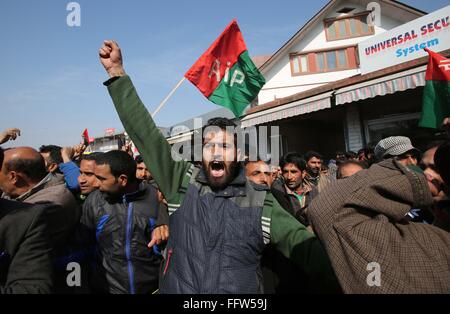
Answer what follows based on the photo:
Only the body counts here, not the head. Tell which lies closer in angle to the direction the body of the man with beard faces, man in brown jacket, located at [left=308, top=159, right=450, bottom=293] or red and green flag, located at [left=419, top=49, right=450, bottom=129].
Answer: the man in brown jacket

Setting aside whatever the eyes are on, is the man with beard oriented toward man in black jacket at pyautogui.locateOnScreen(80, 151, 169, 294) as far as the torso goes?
no

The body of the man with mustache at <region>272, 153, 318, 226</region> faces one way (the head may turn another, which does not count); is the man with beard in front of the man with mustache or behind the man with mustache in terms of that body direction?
in front

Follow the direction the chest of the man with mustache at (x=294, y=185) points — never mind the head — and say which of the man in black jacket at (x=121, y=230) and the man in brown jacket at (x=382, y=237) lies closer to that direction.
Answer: the man in brown jacket

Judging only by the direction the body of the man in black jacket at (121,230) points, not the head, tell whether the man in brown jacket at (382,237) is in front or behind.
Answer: in front

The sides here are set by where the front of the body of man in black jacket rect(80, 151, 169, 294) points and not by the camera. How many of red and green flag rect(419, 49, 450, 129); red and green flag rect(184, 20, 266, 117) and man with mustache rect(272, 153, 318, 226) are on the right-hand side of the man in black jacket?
0

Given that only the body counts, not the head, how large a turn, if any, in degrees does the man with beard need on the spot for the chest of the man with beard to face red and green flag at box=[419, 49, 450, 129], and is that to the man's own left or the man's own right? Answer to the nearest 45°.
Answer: approximately 135° to the man's own left

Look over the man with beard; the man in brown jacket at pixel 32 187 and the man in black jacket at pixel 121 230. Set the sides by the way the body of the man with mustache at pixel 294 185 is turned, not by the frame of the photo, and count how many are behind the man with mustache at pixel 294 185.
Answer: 0

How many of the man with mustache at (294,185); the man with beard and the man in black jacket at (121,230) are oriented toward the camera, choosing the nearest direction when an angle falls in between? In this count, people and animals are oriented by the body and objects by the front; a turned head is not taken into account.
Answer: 3

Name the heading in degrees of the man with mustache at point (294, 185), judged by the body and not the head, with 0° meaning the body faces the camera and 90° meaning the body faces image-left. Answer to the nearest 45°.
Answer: approximately 0°

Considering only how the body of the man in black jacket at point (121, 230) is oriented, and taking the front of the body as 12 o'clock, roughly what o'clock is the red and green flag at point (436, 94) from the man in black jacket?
The red and green flag is roughly at 9 o'clock from the man in black jacket.

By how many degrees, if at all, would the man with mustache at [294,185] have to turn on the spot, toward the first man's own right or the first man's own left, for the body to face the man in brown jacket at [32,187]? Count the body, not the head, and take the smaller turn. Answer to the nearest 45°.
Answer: approximately 45° to the first man's own right

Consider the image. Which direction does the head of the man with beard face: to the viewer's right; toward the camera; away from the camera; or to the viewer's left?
toward the camera

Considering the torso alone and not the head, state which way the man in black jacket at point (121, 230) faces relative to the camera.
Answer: toward the camera

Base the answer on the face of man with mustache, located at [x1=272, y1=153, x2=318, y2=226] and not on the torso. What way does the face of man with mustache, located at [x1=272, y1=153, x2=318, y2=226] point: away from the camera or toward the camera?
toward the camera

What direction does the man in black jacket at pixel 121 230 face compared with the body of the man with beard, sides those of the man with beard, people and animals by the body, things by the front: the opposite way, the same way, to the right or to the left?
the same way

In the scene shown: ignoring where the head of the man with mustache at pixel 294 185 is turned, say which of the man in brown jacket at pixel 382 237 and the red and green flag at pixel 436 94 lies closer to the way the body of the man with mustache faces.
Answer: the man in brown jacket

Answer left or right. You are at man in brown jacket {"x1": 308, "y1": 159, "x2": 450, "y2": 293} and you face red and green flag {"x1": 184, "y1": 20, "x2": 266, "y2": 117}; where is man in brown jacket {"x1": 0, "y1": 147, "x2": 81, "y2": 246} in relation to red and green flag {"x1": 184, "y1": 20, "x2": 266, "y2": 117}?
left

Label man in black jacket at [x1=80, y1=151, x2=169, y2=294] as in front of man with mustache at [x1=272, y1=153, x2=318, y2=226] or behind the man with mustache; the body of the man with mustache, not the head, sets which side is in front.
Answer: in front
